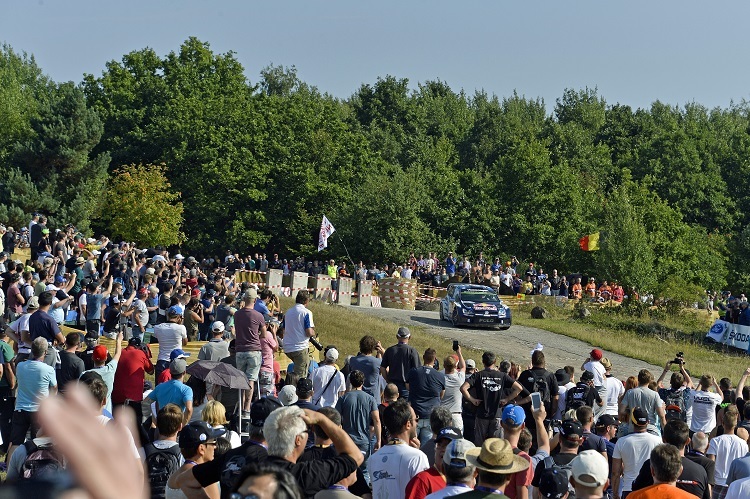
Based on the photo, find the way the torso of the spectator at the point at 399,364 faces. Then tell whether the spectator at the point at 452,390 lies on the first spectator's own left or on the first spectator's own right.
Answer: on the first spectator's own right

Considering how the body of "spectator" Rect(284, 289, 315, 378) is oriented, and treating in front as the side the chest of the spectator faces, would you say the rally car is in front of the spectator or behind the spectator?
in front

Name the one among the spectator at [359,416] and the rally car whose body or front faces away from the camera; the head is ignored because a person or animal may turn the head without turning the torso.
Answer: the spectator

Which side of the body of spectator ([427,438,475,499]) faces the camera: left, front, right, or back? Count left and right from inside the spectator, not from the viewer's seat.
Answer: back

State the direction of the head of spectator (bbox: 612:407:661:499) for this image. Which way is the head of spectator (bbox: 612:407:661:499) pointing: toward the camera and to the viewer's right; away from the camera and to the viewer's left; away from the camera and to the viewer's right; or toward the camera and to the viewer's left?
away from the camera and to the viewer's left

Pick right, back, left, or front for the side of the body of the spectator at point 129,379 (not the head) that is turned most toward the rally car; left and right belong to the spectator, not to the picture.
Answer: front

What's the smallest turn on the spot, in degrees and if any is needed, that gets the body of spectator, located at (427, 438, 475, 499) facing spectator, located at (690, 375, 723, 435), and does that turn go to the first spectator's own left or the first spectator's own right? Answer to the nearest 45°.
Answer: approximately 45° to the first spectator's own right

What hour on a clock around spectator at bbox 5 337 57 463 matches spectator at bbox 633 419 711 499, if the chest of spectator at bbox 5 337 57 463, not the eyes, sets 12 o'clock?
spectator at bbox 633 419 711 499 is roughly at 3 o'clock from spectator at bbox 5 337 57 463.

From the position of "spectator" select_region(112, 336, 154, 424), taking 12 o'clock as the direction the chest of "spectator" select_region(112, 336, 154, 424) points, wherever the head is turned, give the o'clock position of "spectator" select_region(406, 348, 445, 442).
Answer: "spectator" select_region(406, 348, 445, 442) is roughly at 2 o'clock from "spectator" select_region(112, 336, 154, 424).

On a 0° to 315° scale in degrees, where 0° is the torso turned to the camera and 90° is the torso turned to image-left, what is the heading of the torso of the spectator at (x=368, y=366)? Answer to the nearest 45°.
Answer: approximately 225°

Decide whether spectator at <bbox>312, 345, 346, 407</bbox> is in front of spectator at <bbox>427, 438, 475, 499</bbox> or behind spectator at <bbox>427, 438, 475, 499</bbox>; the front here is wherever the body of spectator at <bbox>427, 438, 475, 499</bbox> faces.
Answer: in front

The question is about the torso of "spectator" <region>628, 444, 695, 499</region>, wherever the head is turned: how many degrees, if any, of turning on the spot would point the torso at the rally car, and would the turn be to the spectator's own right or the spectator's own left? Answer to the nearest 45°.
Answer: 0° — they already face it

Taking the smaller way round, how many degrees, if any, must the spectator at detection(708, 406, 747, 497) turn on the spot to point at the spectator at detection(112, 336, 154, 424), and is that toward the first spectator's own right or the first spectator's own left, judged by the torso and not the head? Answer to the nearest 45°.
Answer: approximately 90° to the first spectator's own left

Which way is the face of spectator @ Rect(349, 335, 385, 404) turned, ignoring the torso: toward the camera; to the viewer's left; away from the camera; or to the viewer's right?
away from the camera

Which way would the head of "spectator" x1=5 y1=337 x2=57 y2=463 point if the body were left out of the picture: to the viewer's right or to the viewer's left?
to the viewer's right

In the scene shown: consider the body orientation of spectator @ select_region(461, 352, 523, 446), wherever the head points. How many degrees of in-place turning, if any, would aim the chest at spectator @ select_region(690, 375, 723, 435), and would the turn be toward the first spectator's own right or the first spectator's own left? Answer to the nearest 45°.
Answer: approximately 90° to the first spectator's own right
